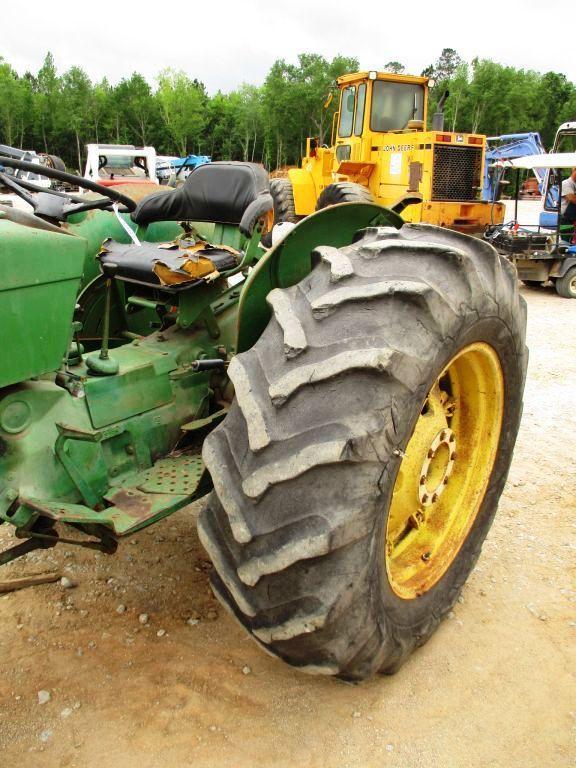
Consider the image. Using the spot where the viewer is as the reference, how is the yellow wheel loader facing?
facing away from the viewer and to the left of the viewer

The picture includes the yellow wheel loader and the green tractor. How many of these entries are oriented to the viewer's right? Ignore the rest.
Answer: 0

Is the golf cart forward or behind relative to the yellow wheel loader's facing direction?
behind

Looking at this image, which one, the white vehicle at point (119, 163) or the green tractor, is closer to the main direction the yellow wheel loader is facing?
the white vehicle

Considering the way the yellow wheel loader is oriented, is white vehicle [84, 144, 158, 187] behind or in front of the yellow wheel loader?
in front

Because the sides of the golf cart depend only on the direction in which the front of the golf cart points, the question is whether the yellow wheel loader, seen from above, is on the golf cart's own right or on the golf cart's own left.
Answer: on the golf cart's own left

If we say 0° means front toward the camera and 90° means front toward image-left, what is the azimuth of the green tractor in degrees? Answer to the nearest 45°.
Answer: approximately 45°

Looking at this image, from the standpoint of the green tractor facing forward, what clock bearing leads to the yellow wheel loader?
The yellow wheel loader is roughly at 5 o'clock from the green tractor.

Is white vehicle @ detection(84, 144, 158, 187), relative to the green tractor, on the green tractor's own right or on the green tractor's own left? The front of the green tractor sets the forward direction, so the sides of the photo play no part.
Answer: on the green tractor's own right
